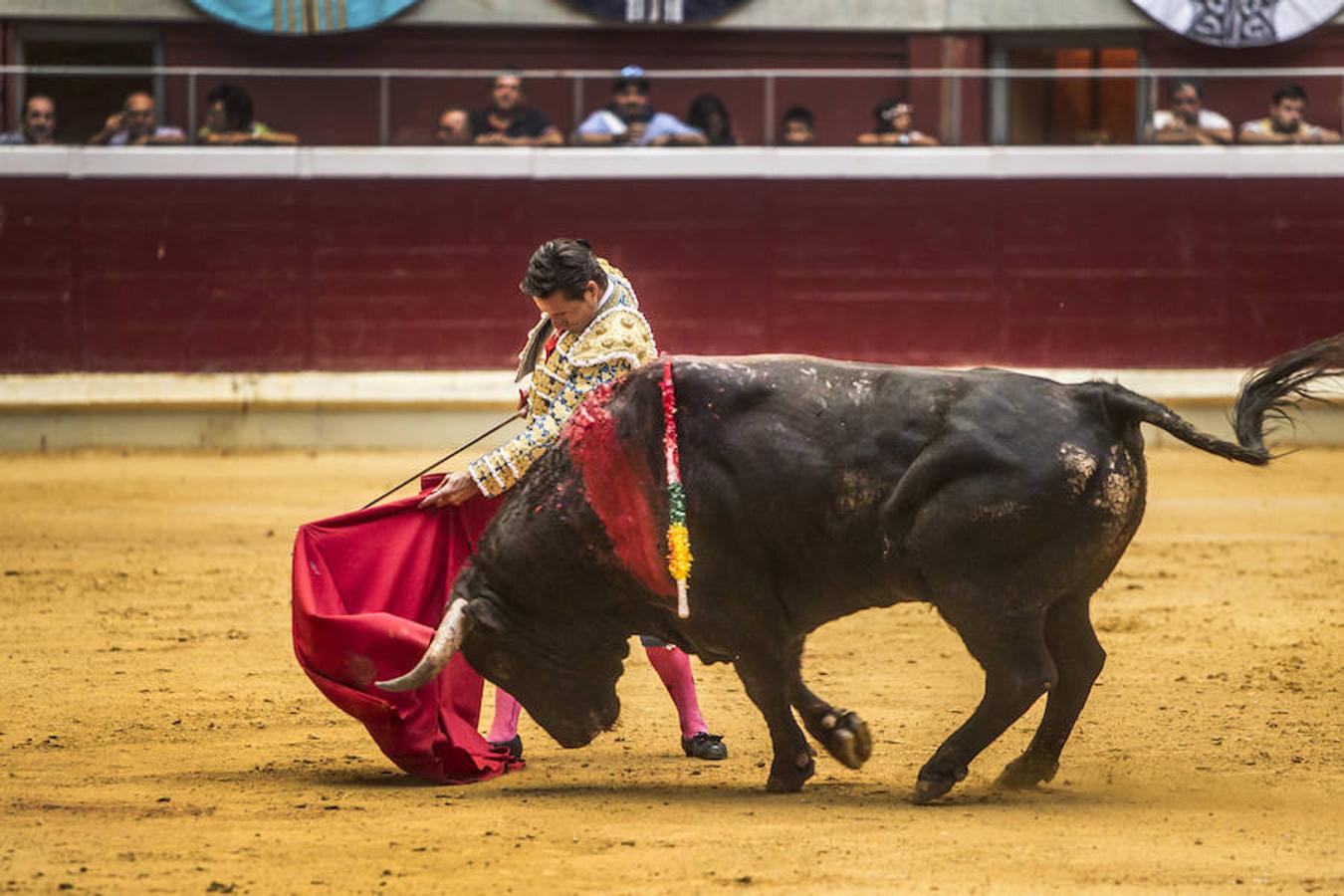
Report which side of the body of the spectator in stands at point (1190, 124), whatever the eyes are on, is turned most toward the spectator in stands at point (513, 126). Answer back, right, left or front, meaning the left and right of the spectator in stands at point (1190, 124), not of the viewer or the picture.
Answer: right

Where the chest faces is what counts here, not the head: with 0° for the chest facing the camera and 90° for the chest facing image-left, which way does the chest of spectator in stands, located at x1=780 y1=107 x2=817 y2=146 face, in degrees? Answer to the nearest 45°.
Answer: approximately 0°

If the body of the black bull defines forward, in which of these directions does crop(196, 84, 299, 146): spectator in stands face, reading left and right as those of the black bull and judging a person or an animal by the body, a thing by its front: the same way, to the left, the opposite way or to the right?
to the left

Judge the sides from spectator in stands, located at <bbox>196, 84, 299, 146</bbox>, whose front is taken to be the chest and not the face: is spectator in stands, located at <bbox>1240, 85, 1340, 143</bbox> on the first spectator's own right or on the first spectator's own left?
on the first spectator's own left

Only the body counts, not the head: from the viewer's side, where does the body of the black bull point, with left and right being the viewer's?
facing to the left of the viewer
